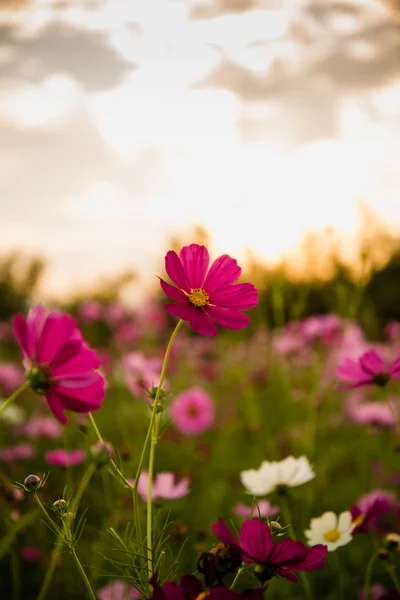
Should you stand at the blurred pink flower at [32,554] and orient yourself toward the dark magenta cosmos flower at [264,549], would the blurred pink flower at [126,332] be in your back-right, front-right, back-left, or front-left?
back-left

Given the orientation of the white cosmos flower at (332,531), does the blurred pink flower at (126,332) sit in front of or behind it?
behind

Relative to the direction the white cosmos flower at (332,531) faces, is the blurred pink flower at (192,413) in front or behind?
behind

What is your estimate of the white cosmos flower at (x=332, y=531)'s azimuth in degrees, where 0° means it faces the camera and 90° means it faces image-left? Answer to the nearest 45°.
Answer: approximately 0°

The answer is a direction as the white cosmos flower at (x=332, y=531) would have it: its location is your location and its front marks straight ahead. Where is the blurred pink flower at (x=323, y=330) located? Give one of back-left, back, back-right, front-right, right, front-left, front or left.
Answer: back
